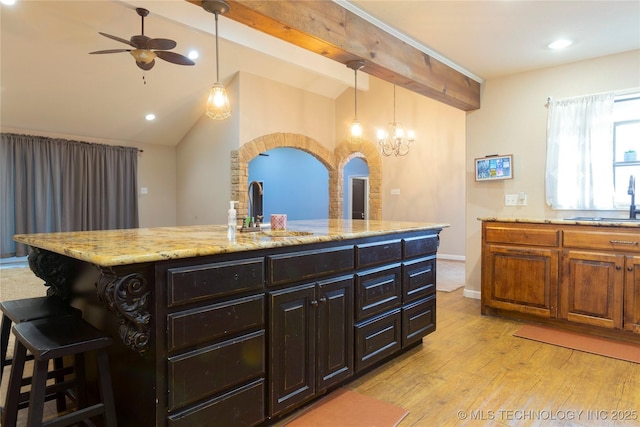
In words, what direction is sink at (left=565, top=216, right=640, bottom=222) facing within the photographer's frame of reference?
facing the viewer

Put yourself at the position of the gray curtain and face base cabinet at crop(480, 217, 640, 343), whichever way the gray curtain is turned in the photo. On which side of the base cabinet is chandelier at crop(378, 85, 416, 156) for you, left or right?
left

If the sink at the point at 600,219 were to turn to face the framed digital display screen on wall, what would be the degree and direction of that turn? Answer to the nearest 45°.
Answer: approximately 90° to its right

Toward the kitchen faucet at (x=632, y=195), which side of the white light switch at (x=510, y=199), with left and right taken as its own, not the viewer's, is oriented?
left

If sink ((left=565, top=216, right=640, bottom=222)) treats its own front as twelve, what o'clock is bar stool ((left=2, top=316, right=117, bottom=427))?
The bar stool is roughly at 1 o'clock from the sink.

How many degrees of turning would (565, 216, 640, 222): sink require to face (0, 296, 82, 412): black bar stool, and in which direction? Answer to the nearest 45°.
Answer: approximately 45° to its right

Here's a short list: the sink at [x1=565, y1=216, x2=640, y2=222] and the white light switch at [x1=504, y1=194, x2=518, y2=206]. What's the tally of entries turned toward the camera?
2

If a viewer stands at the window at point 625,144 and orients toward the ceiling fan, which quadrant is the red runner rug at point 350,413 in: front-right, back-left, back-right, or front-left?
front-left

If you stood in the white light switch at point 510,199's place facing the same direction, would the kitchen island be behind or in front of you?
in front

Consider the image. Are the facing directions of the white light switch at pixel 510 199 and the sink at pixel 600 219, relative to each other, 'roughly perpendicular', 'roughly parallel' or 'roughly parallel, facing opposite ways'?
roughly parallel

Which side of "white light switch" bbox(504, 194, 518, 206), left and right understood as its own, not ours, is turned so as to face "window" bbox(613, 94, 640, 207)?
left

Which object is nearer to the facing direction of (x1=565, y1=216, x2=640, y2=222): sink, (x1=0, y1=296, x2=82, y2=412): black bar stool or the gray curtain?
the black bar stool
